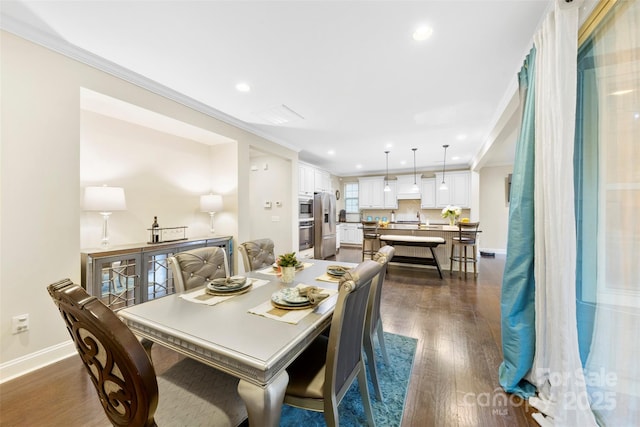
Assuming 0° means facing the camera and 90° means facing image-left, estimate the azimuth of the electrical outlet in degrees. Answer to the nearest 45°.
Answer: approximately 315°

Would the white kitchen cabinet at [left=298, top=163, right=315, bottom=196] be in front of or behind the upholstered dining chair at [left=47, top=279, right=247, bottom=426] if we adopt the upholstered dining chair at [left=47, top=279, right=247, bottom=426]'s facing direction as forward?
in front

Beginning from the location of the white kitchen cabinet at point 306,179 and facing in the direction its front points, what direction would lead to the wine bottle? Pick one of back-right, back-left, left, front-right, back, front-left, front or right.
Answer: right

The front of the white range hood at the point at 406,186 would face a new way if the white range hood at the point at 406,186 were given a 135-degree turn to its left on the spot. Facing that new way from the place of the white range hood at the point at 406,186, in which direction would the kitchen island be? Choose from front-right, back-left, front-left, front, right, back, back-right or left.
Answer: back-right

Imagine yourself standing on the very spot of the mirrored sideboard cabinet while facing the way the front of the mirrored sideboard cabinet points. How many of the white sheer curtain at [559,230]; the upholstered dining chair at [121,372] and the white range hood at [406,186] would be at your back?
0

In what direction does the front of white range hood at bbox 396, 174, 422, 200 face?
toward the camera

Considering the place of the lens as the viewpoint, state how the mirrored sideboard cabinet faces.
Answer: facing the viewer and to the right of the viewer

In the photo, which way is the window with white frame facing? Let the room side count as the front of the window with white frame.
toward the camera

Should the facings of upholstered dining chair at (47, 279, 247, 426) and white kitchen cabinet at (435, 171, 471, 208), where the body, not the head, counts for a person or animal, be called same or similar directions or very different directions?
very different directions

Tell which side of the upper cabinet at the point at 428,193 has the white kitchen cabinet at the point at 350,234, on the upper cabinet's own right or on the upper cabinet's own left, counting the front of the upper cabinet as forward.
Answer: on the upper cabinet's own right

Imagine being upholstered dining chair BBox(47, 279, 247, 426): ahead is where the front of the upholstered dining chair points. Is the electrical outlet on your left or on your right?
on your left

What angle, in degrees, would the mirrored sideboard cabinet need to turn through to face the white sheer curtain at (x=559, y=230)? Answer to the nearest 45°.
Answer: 0° — it already faces it

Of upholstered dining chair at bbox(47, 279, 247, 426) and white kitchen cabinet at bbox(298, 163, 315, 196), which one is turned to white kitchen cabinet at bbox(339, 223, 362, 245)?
the upholstered dining chair

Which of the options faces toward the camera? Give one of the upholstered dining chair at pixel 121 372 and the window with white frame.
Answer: the window with white frame

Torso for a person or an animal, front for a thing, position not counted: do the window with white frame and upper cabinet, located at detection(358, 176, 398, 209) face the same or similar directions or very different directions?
same or similar directions

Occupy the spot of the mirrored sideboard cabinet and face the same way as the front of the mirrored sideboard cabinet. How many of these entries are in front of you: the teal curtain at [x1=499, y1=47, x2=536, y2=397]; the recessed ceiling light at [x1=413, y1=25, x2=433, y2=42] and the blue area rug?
3

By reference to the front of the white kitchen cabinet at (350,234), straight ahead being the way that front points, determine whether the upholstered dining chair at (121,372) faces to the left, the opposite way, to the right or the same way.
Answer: the opposite way

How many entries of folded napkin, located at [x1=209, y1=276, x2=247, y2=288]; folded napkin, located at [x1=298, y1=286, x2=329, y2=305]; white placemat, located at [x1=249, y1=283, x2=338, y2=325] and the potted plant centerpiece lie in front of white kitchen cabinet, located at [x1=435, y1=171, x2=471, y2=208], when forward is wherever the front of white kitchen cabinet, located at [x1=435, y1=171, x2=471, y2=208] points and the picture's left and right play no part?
4

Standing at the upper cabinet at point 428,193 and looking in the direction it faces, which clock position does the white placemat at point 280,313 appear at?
The white placemat is roughly at 12 o'clock from the upper cabinet.

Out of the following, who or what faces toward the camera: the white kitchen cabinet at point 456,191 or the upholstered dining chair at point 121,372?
the white kitchen cabinet
